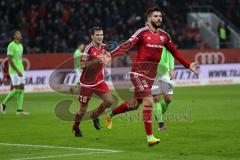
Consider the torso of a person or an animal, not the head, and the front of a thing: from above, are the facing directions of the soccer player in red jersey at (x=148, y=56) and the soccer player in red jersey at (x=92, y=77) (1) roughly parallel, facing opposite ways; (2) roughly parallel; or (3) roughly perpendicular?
roughly parallel

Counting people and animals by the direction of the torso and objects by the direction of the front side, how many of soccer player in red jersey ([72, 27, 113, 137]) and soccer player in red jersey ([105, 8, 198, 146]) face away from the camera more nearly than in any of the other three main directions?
0

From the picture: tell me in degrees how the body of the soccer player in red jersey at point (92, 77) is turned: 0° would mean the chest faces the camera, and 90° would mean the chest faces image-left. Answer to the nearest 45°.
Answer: approximately 315°
